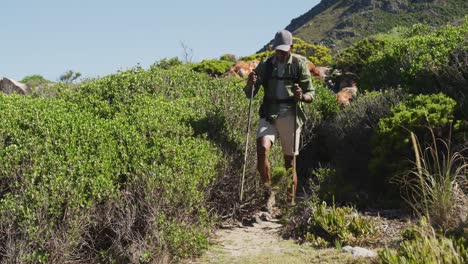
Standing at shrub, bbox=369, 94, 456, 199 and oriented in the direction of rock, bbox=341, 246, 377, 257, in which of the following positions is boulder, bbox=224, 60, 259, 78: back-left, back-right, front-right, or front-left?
back-right

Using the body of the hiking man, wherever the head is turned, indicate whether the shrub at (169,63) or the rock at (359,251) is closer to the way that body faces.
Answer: the rock

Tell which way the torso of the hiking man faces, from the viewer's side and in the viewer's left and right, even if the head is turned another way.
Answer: facing the viewer

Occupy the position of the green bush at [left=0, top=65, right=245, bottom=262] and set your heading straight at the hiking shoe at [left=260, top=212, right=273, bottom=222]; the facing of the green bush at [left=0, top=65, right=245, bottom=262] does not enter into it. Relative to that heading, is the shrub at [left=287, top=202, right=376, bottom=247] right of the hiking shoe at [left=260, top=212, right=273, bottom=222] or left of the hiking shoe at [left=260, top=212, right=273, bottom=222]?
right

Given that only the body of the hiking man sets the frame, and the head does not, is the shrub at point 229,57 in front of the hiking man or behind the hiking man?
behind

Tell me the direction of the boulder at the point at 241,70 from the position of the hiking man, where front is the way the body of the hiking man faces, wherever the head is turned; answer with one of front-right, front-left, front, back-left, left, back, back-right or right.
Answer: back

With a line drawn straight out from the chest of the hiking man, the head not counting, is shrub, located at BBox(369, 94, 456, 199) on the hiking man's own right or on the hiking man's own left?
on the hiking man's own left

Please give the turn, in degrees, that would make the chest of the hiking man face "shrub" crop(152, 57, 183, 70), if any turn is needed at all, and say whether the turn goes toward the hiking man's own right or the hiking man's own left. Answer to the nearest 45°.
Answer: approximately 180°

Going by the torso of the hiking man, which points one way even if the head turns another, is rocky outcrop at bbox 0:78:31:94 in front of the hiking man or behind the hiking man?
behind

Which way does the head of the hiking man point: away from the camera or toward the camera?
toward the camera

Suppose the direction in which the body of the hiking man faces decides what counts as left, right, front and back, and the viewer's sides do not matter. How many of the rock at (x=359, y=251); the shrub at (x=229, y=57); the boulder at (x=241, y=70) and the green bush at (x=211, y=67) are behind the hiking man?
3

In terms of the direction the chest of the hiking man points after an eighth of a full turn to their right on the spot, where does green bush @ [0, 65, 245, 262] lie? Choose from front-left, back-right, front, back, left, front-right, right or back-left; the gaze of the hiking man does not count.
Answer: front

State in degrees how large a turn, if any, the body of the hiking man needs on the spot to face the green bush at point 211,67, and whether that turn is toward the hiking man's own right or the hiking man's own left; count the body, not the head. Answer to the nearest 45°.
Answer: approximately 180°
